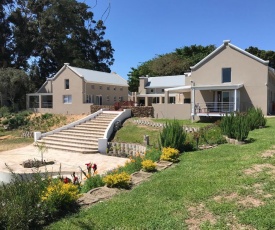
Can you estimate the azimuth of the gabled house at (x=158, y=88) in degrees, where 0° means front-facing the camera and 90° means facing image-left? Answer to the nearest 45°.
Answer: approximately 45°

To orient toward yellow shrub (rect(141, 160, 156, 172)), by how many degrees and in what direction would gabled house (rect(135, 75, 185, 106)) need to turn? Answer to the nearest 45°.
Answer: approximately 45° to its left

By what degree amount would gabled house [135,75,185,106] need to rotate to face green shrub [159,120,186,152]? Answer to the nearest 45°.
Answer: approximately 45° to its left

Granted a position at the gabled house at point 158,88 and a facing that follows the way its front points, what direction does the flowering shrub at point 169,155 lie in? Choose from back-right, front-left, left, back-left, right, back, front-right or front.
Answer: front-left

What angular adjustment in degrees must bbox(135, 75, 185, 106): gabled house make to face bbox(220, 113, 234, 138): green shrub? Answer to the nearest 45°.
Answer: approximately 45° to its left

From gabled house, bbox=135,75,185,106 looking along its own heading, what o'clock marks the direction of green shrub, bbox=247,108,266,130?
The green shrub is roughly at 10 o'clock from the gabled house.

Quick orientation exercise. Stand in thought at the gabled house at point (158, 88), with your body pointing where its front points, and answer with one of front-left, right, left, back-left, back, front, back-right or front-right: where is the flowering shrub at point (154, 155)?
front-left

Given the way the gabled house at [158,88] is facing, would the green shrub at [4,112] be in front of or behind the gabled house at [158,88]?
in front

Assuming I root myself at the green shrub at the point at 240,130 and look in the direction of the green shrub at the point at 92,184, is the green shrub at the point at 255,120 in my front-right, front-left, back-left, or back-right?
back-right
